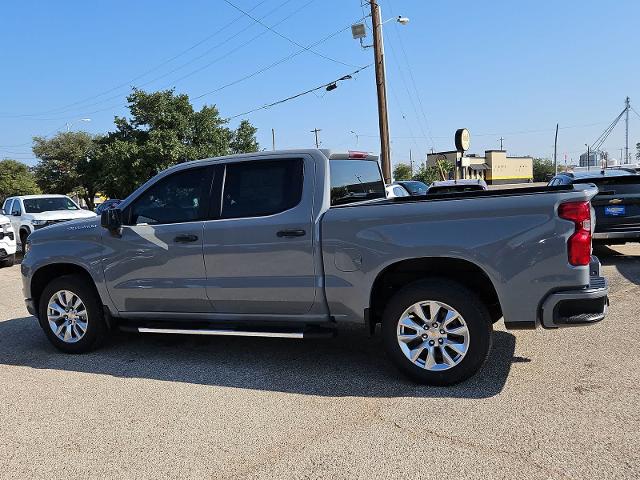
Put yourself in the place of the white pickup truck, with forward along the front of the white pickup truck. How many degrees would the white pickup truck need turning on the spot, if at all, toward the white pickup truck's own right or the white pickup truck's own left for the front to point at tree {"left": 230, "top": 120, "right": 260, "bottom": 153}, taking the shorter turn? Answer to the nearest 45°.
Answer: approximately 90° to the white pickup truck's own left

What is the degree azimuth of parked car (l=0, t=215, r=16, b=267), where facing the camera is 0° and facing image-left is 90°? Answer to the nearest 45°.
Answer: approximately 315°

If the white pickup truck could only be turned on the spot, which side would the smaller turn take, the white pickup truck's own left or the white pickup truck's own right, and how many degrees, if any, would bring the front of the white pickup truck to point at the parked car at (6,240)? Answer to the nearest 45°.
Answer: approximately 45° to the white pickup truck's own right

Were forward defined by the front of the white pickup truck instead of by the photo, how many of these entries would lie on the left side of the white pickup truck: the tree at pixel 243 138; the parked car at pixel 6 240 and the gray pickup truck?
1

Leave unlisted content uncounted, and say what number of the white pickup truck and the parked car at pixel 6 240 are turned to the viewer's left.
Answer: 0

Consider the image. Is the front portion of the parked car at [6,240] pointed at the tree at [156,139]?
no

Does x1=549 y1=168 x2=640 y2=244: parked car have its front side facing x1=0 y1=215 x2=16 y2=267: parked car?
no

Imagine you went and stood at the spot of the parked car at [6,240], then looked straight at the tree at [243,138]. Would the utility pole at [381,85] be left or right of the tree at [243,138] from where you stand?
right

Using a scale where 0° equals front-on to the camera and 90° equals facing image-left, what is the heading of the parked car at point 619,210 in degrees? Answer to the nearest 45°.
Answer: approximately 135°

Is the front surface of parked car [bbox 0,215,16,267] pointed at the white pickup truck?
no

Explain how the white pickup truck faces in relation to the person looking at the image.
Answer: facing the viewer and to the right of the viewer

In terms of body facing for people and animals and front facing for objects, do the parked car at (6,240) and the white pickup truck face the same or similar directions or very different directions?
same or similar directions

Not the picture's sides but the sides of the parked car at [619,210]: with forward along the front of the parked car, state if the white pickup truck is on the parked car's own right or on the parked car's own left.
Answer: on the parked car's own left

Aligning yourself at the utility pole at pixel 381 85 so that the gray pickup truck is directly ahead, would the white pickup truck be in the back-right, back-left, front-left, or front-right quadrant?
front-right

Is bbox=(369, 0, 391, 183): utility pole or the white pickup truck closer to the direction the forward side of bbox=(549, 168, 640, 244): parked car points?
the utility pole
